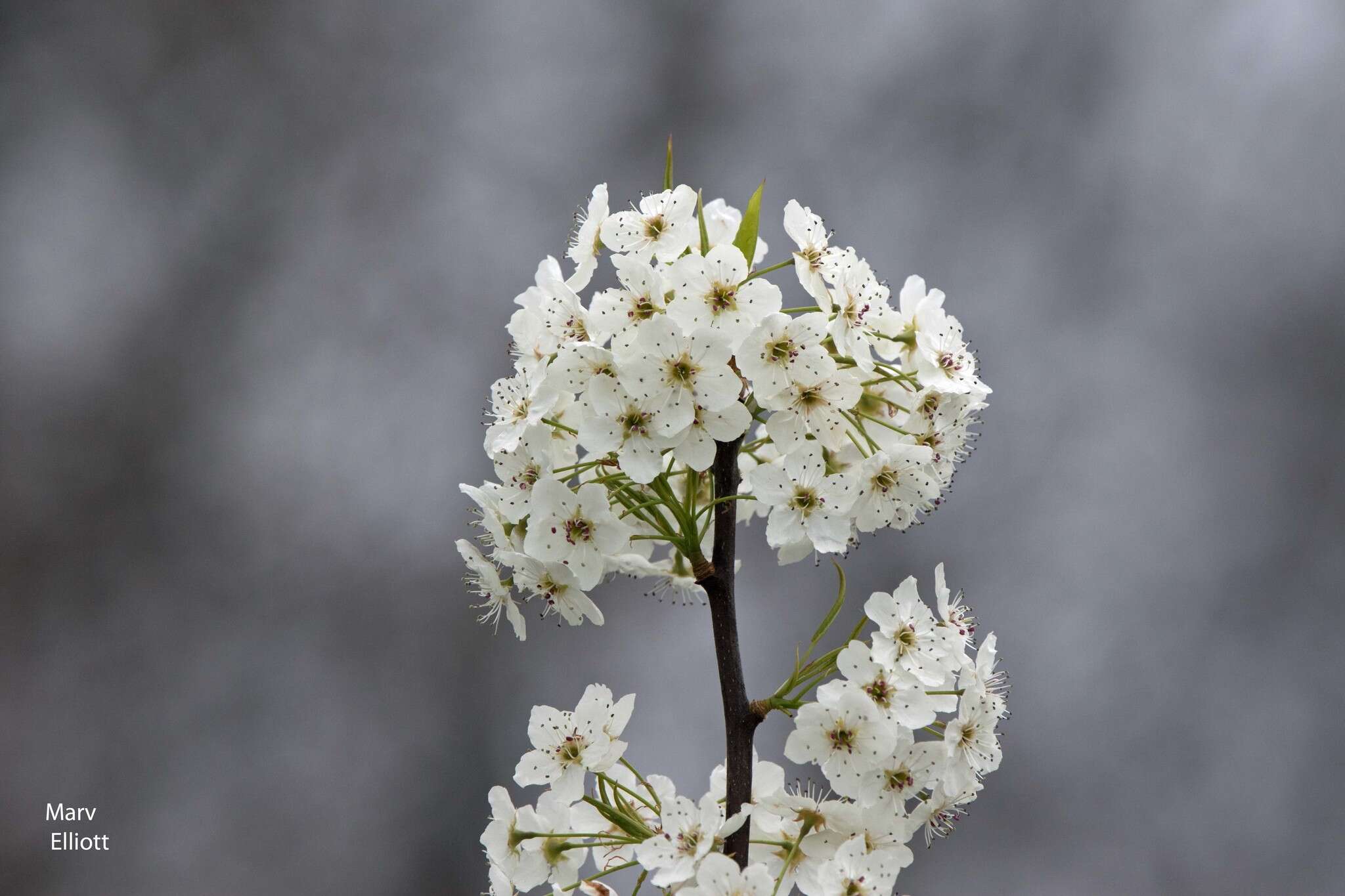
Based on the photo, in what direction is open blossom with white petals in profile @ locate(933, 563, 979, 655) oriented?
to the viewer's right

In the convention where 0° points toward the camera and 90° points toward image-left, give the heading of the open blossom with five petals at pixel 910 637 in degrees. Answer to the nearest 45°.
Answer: approximately 0°

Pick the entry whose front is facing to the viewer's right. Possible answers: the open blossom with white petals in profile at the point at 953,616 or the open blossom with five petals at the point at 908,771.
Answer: the open blossom with white petals in profile at the point at 953,616

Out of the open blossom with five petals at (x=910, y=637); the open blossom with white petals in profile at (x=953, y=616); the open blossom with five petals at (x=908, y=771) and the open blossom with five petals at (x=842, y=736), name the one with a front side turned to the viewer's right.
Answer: the open blossom with white petals in profile at (x=953, y=616)

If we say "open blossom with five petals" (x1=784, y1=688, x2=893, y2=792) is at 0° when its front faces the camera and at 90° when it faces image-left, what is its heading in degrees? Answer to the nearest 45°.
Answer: approximately 0°

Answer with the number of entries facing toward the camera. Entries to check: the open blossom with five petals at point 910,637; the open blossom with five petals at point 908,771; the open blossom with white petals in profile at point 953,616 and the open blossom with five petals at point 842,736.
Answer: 3
